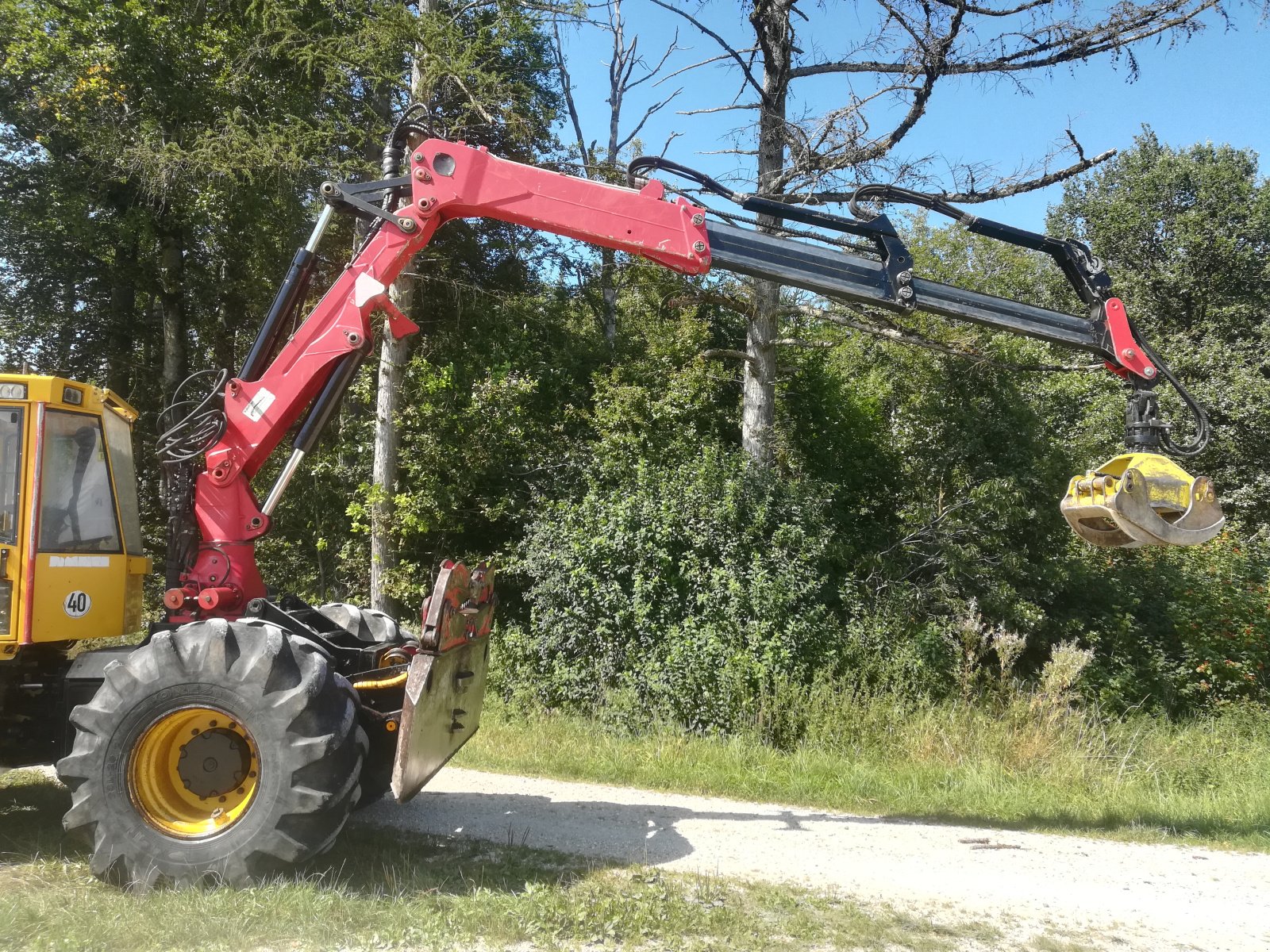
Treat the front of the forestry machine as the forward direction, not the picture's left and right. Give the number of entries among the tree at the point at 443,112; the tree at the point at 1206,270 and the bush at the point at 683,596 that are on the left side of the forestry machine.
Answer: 0

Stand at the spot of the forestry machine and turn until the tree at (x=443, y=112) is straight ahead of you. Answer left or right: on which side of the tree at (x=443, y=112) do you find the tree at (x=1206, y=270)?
right

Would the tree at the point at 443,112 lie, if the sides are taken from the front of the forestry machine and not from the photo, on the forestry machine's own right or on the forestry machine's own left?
on the forestry machine's own right

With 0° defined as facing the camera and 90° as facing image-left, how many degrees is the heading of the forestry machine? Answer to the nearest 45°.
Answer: approximately 90°

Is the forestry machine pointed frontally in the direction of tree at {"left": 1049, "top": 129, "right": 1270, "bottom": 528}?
no

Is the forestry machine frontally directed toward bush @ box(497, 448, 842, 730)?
no
